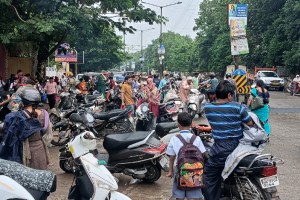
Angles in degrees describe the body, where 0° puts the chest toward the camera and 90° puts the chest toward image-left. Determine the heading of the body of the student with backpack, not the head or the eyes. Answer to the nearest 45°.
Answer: approximately 180°

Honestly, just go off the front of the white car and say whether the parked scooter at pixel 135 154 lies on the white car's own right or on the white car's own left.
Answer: on the white car's own right

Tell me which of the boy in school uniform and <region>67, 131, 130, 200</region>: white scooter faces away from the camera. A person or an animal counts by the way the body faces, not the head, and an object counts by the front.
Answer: the boy in school uniform

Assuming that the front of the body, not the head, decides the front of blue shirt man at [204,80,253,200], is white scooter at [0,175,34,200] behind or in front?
behind

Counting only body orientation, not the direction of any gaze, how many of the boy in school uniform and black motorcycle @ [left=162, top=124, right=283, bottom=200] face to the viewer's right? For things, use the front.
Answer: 0

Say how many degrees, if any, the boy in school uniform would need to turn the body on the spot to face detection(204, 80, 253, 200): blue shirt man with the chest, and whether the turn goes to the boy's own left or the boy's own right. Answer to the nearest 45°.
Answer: approximately 45° to the boy's own right

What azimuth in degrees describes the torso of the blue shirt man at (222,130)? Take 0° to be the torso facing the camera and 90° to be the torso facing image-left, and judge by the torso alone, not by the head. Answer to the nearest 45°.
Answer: approximately 225°

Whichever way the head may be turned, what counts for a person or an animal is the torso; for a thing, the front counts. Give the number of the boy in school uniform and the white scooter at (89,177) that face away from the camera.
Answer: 1

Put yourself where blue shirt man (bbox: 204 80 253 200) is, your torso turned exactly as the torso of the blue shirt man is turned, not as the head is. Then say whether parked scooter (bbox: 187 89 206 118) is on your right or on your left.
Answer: on your left
